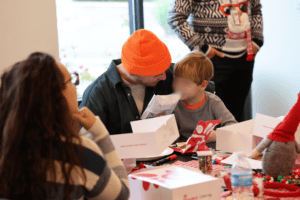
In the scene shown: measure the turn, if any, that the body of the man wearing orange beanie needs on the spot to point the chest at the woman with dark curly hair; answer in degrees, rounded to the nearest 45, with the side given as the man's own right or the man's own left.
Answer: approximately 45° to the man's own right

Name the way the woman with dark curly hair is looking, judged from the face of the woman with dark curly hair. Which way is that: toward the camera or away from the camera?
away from the camera

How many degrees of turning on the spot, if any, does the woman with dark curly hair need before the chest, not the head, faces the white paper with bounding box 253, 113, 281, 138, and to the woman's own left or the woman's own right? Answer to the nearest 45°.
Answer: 0° — they already face it
